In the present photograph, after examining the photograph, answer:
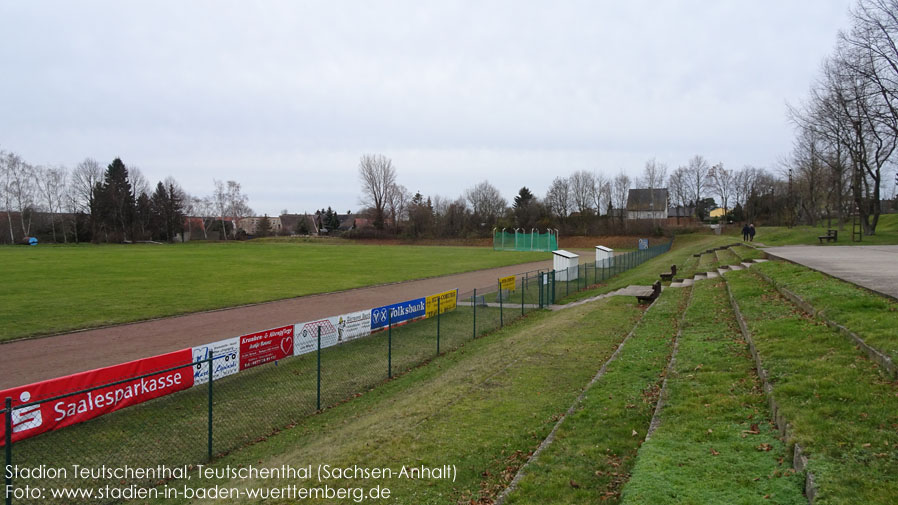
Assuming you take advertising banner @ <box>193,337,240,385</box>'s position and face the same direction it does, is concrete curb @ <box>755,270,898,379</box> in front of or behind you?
in front

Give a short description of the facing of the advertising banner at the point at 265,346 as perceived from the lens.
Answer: facing the viewer and to the right of the viewer

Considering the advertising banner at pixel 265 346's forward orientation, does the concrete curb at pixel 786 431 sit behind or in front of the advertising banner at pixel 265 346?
in front

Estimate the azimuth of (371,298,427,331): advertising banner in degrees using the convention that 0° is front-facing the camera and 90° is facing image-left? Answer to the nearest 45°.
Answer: approximately 315°

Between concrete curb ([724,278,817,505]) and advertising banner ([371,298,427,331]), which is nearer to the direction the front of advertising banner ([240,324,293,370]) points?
the concrete curb

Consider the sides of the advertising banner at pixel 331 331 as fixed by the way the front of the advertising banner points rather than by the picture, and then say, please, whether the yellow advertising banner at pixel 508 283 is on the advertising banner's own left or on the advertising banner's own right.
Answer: on the advertising banner's own left

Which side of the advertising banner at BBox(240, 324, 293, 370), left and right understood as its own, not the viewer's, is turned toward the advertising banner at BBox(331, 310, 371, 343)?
left

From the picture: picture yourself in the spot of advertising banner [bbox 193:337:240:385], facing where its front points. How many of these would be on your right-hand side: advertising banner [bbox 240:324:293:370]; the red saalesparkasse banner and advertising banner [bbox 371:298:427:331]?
1

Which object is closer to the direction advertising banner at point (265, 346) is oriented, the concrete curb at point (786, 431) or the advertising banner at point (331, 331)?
the concrete curb

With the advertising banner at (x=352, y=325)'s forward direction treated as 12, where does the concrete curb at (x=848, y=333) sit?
The concrete curb is roughly at 12 o'clock from the advertising banner.

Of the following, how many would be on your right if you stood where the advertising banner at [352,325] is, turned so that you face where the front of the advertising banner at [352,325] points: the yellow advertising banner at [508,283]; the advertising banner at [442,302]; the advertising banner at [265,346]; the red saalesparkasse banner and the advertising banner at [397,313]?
2

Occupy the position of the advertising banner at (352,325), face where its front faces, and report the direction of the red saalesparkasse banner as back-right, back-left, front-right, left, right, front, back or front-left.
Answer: right
